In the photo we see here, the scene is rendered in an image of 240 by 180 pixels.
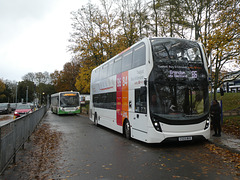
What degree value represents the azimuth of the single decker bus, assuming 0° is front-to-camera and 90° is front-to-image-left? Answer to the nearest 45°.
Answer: approximately 0°

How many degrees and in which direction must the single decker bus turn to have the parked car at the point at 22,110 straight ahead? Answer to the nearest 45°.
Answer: approximately 45° to its right

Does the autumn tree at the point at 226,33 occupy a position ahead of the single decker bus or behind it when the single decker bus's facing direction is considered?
ahead

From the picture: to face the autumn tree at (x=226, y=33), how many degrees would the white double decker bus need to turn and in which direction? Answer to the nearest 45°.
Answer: approximately 90° to its left

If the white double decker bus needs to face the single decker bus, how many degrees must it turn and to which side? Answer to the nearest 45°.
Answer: approximately 180°

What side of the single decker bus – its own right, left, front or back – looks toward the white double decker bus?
front

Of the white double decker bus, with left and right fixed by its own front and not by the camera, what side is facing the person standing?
front

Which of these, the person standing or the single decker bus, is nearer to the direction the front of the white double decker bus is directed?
the person standing

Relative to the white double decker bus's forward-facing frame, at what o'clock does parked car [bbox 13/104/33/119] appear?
The parked car is roughly at 6 o'clock from the white double decker bus.

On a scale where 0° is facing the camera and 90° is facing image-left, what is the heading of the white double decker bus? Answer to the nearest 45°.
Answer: approximately 315°

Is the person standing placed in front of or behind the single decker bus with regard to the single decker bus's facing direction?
in front
